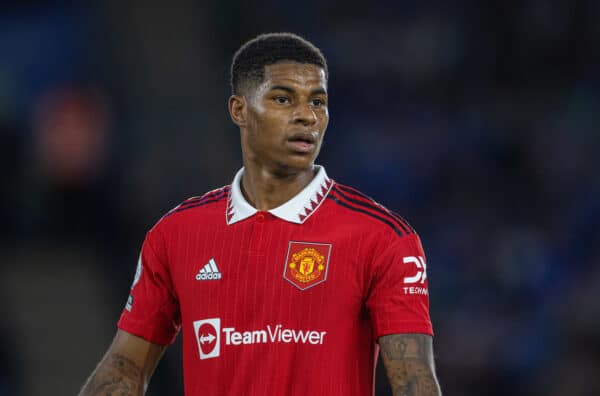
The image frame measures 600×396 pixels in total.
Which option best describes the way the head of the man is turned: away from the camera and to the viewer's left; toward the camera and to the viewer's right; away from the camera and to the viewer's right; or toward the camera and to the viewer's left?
toward the camera and to the viewer's right

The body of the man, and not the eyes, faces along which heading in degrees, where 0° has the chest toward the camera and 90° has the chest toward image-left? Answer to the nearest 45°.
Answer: approximately 0°
